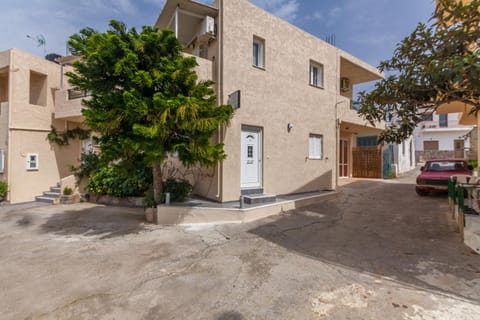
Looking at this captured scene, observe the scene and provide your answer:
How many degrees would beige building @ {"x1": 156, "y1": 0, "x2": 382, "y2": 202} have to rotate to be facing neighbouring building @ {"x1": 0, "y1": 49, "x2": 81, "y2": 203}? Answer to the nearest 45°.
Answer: approximately 135° to its right

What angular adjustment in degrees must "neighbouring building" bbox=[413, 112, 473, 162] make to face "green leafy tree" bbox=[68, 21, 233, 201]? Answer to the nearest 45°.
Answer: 0° — it already faces it

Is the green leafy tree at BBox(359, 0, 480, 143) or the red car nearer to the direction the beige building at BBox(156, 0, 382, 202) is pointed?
the green leafy tree

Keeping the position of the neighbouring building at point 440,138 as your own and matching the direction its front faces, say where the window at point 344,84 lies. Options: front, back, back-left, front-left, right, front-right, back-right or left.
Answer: front

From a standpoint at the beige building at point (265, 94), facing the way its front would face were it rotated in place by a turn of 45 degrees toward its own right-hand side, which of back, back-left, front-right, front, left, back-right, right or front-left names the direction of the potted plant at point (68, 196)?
right

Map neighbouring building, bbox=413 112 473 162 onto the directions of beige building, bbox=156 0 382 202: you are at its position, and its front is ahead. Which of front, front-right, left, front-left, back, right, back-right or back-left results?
left

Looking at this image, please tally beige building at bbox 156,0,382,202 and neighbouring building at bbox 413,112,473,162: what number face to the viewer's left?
0

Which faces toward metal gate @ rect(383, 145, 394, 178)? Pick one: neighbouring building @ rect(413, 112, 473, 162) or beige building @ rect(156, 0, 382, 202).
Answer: the neighbouring building

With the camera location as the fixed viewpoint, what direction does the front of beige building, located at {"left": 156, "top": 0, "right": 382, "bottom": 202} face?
facing the viewer and to the right of the viewer

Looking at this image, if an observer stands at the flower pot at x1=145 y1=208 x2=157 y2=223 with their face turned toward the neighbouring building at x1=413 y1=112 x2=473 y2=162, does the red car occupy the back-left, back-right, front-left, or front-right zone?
front-right

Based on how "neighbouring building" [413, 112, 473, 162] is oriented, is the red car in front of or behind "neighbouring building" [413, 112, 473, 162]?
in front

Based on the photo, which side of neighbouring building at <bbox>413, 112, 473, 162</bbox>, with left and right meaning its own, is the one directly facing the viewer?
front

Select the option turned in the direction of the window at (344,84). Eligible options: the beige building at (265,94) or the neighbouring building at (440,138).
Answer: the neighbouring building

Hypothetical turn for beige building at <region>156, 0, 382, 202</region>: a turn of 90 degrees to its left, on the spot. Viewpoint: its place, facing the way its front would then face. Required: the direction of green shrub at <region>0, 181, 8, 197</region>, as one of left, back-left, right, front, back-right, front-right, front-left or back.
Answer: back-left
